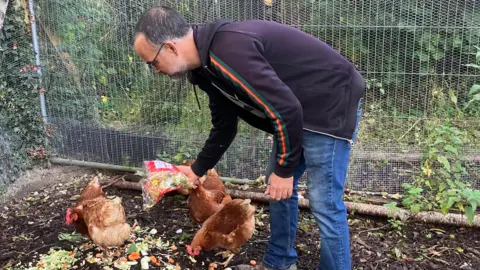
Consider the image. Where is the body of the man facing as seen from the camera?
to the viewer's left

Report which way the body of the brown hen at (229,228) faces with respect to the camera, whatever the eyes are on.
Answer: to the viewer's left

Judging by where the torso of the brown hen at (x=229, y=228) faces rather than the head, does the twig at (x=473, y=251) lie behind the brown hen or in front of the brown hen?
behind

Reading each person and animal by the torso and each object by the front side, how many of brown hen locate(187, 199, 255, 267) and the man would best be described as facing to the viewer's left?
2

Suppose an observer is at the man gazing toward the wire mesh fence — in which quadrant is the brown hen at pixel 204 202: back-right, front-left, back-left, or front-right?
front-left

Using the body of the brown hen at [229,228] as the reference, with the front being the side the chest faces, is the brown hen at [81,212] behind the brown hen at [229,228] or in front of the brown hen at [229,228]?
in front

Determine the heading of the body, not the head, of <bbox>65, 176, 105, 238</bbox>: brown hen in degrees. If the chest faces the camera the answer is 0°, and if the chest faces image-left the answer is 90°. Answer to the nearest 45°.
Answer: approximately 45°

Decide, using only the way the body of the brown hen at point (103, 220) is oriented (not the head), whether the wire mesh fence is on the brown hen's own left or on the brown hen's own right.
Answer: on the brown hen's own right

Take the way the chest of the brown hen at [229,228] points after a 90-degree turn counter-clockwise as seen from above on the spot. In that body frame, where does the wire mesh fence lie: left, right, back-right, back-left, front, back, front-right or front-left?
back

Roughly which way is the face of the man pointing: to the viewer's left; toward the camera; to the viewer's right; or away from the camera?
to the viewer's left

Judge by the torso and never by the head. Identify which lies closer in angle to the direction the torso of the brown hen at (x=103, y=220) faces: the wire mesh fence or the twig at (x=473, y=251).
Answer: the wire mesh fence

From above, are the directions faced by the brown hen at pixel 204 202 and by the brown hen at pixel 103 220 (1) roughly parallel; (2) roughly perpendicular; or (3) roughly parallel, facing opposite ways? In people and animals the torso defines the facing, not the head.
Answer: roughly perpendicular

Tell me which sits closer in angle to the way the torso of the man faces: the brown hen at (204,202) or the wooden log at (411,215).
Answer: the brown hen

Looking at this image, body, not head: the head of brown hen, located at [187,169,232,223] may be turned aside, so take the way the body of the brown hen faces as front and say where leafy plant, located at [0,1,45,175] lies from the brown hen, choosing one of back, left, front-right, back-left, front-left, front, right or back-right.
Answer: right
